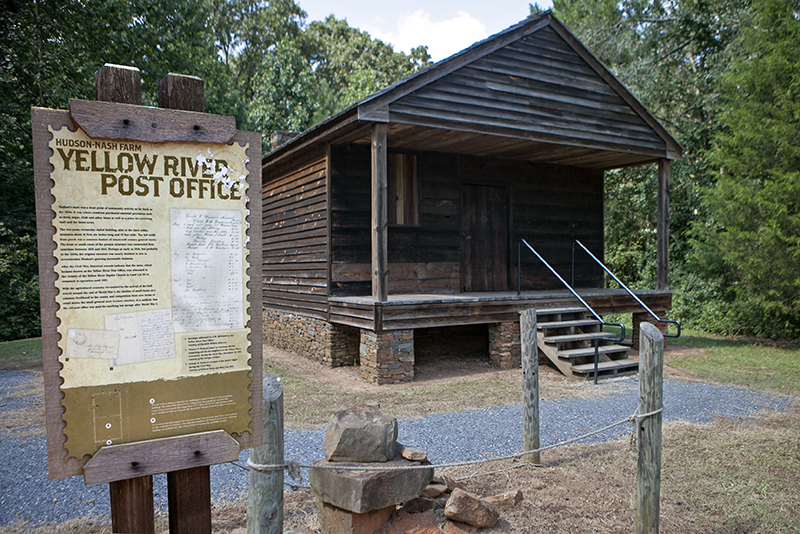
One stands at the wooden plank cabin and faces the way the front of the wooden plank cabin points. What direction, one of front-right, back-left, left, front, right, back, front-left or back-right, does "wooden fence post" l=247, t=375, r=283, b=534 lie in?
front-right

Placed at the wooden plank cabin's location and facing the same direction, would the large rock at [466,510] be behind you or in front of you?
in front

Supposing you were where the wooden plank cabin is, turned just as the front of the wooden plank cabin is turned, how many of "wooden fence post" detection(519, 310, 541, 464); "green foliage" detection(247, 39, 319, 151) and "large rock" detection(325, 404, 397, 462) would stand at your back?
1

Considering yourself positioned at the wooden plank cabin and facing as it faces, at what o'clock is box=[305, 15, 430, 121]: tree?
The tree is roughly at 7 o'clock from the wooden plank cabin.

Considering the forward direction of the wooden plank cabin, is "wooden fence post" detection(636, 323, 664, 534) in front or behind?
in front

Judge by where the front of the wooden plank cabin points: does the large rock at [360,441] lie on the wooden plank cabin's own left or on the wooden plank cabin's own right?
on the wooden plank cabin's own right

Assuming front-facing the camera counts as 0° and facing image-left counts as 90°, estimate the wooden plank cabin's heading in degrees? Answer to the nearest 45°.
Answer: approximately 315°

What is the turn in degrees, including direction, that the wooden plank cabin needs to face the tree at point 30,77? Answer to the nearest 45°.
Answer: approximately 135° to its right

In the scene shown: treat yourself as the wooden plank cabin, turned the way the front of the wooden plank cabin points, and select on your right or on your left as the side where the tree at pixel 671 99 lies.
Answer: on your left

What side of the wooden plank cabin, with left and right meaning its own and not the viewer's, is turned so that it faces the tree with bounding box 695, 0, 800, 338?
left

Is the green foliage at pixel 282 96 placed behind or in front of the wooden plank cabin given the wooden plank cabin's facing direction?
behind
